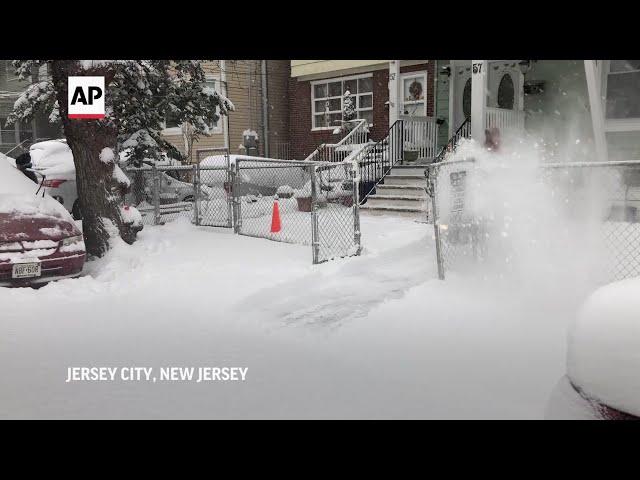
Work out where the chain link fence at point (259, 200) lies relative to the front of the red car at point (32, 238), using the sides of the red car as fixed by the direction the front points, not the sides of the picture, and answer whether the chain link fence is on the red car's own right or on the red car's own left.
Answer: on the red car's own left

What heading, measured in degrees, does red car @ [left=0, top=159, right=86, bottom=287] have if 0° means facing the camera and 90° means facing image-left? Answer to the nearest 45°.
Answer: approximately 315°
